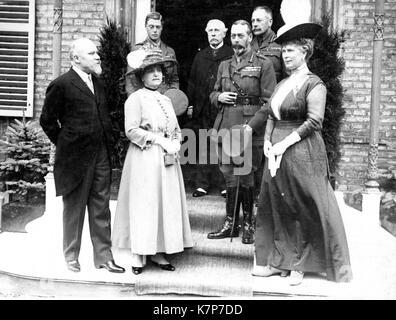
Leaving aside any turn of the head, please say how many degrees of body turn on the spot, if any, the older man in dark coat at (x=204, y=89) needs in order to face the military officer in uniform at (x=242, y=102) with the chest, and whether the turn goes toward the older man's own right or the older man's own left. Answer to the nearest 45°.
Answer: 0° — they already face them

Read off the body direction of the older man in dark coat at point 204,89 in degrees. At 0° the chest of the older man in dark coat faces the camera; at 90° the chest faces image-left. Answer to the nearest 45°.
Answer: approximately 0°

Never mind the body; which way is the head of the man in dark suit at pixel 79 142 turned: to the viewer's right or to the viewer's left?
to the viewer's right

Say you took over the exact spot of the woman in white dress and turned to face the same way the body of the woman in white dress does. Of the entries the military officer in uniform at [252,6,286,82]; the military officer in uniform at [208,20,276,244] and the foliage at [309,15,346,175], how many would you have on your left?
3

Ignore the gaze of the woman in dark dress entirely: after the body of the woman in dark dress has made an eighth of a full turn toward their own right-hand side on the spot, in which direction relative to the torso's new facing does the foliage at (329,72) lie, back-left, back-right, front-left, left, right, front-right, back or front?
right

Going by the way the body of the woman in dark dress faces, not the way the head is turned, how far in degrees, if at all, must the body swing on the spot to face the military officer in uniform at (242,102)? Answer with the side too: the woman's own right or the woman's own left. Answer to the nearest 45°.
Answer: approximately 90° to the woman's own right

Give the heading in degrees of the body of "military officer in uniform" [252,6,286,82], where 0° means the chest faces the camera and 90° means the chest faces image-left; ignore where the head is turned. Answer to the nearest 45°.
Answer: approximately 45°

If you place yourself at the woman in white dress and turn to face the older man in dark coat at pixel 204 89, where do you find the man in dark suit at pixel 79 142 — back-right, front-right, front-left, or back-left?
back-left

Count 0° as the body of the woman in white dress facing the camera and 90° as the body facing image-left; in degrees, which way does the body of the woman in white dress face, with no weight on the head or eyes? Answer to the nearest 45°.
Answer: approximately 315°
